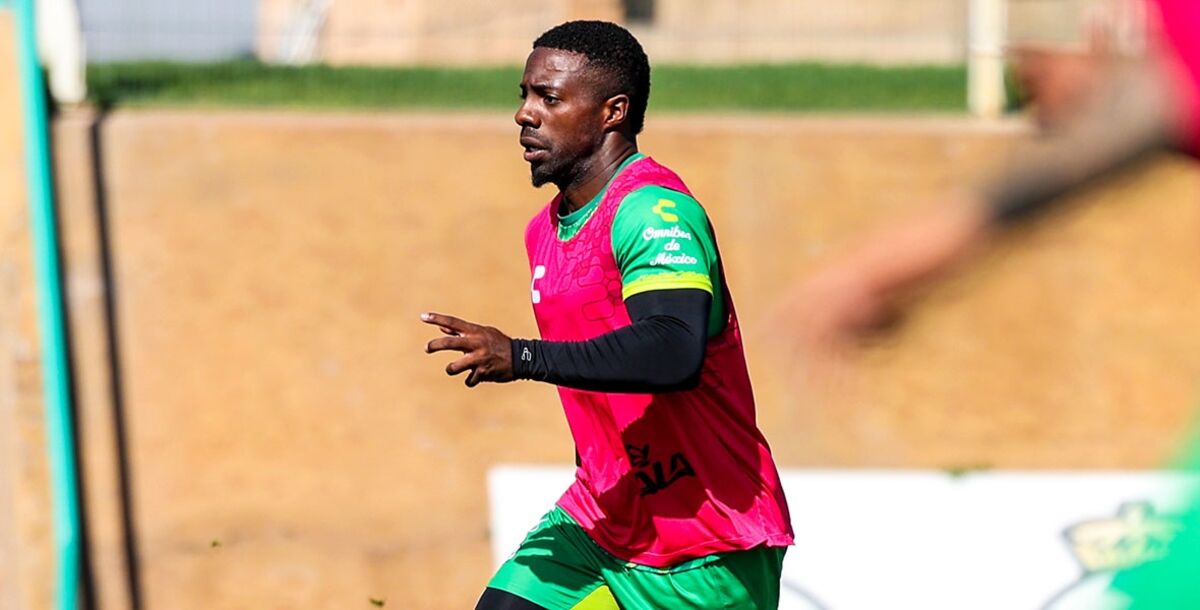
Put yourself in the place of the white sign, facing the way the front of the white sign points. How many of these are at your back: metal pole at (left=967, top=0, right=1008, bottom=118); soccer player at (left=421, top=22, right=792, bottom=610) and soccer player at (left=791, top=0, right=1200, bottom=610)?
1

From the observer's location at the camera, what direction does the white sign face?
facing the viewer

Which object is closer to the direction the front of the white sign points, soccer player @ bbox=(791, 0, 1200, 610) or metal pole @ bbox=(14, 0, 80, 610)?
the soccer player

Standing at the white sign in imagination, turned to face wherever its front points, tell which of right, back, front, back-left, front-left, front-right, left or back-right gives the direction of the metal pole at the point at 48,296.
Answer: right

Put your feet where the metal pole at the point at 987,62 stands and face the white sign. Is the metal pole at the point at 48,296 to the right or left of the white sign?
right

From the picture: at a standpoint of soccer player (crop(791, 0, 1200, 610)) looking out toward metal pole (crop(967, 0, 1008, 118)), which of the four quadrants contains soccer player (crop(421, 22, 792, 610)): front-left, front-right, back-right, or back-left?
front-left

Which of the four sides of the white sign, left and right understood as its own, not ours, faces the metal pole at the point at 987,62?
back

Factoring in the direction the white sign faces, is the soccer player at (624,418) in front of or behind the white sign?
in front

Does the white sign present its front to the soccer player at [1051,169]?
yes
